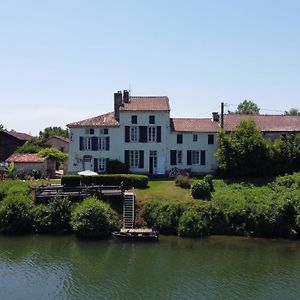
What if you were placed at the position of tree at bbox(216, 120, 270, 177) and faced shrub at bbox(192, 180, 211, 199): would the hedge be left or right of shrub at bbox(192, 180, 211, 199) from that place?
right

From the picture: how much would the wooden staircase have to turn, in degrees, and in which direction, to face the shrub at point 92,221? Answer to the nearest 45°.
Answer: approximately 45° to its right

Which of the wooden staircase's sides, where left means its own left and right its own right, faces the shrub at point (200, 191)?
left

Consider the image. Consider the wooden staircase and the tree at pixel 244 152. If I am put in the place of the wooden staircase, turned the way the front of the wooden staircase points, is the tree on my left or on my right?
on my left

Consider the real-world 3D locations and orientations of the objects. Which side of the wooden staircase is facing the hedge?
back

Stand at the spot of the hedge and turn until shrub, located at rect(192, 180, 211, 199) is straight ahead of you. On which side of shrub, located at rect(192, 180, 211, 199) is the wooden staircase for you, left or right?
right

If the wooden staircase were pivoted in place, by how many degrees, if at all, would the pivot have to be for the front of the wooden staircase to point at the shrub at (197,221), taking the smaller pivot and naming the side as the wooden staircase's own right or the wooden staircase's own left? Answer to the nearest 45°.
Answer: approximately 90° to the wooden staircase's own left

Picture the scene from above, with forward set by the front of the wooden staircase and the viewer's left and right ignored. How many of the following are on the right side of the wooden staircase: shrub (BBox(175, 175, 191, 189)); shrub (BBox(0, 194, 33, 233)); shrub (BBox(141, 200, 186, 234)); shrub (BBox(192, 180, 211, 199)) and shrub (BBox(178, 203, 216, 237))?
1

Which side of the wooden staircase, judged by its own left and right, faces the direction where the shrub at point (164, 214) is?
left

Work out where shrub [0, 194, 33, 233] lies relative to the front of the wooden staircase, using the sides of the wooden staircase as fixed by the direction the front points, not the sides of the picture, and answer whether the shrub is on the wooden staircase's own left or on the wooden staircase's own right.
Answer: on the wooden staircase's own right

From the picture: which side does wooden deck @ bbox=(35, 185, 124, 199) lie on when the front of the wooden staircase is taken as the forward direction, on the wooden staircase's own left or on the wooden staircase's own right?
on the wooden staircase's own right

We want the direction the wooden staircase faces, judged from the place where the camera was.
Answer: facing the viewer

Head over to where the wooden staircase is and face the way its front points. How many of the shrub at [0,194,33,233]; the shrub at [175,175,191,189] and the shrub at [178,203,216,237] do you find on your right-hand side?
1

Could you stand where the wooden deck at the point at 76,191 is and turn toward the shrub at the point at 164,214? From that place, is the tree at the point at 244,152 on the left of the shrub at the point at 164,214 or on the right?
left
